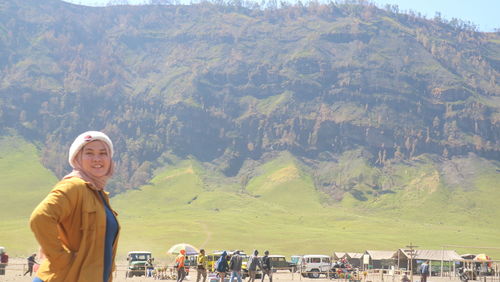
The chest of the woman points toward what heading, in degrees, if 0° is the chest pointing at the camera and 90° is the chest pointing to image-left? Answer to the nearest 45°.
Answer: approximately 315°

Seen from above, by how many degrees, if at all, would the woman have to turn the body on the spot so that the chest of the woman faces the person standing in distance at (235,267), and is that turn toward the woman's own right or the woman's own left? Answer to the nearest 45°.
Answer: approximately 135° to the woman's own left
